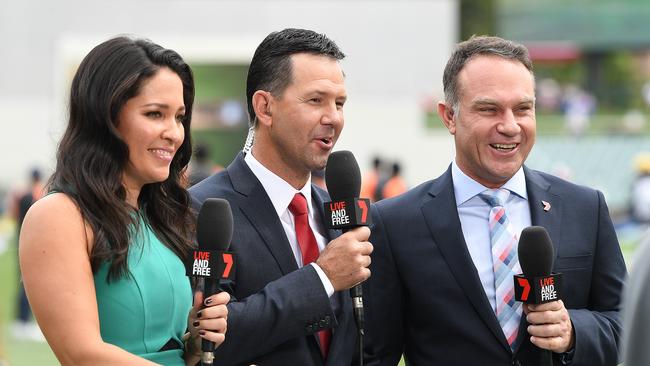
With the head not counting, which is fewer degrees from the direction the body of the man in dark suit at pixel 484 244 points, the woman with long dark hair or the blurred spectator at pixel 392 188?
the woman with long dark hair

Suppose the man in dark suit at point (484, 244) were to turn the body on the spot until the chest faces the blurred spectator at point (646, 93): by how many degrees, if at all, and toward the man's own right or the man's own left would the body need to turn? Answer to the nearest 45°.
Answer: approximately 180°

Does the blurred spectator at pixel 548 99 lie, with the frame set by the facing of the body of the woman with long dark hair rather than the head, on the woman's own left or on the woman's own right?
on the woman's own left

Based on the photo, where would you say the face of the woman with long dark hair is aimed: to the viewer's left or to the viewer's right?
to the viewer's right

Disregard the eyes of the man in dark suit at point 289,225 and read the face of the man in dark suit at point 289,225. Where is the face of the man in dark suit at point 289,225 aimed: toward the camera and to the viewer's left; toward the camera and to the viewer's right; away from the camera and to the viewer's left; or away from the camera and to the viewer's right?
toward the camera and to the viewer's right

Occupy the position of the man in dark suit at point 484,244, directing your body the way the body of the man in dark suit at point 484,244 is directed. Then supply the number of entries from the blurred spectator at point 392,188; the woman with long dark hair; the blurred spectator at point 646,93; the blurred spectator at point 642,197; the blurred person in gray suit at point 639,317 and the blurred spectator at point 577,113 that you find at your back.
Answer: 4

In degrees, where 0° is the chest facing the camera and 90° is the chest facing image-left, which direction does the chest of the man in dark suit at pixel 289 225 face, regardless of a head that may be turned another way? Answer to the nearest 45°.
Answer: approximately 315°

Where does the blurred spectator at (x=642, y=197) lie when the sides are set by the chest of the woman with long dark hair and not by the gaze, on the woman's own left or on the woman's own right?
on the woman's own left

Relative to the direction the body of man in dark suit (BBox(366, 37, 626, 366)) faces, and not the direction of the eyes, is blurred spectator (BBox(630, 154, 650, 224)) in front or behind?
behind
